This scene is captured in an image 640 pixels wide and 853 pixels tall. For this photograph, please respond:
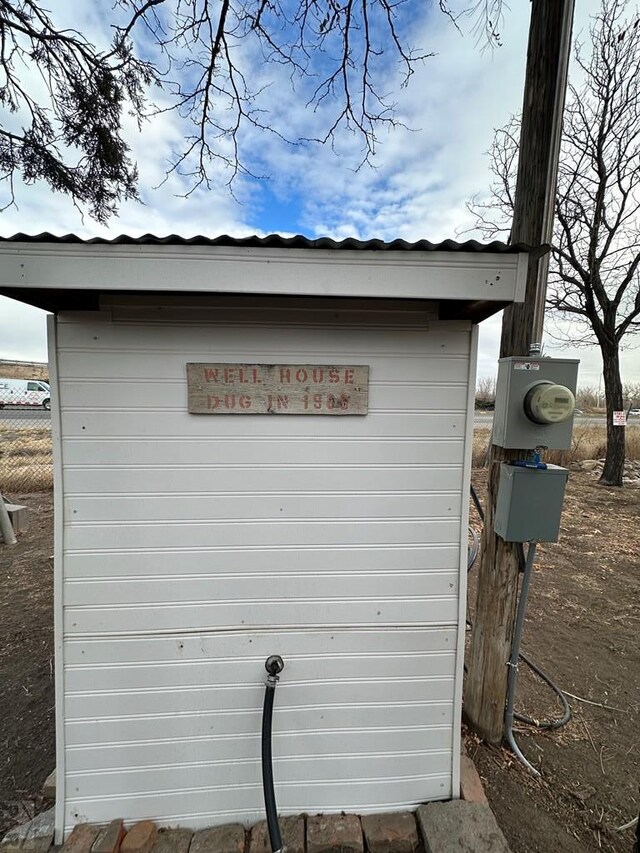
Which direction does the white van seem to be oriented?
to the viewer's right

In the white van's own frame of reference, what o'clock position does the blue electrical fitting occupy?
The blue electrical fitting is roughly at 3 o'clock from the white van.

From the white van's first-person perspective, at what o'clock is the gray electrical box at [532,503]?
The gray electrical box is roughly at 3 o'clock from the white van.

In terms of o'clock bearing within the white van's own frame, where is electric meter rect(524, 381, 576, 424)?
The electric meter is roughly at 3 o'clock from the white van.

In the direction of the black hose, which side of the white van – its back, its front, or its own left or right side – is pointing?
right

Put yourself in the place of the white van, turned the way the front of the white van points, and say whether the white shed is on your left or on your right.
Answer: on your right

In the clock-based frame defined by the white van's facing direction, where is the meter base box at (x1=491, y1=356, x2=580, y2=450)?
The meter base box is roughly at 3 o'clock from the white van.

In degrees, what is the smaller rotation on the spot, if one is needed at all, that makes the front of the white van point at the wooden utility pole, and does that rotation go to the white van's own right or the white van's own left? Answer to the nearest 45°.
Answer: approximately 90° to the white van's own right
